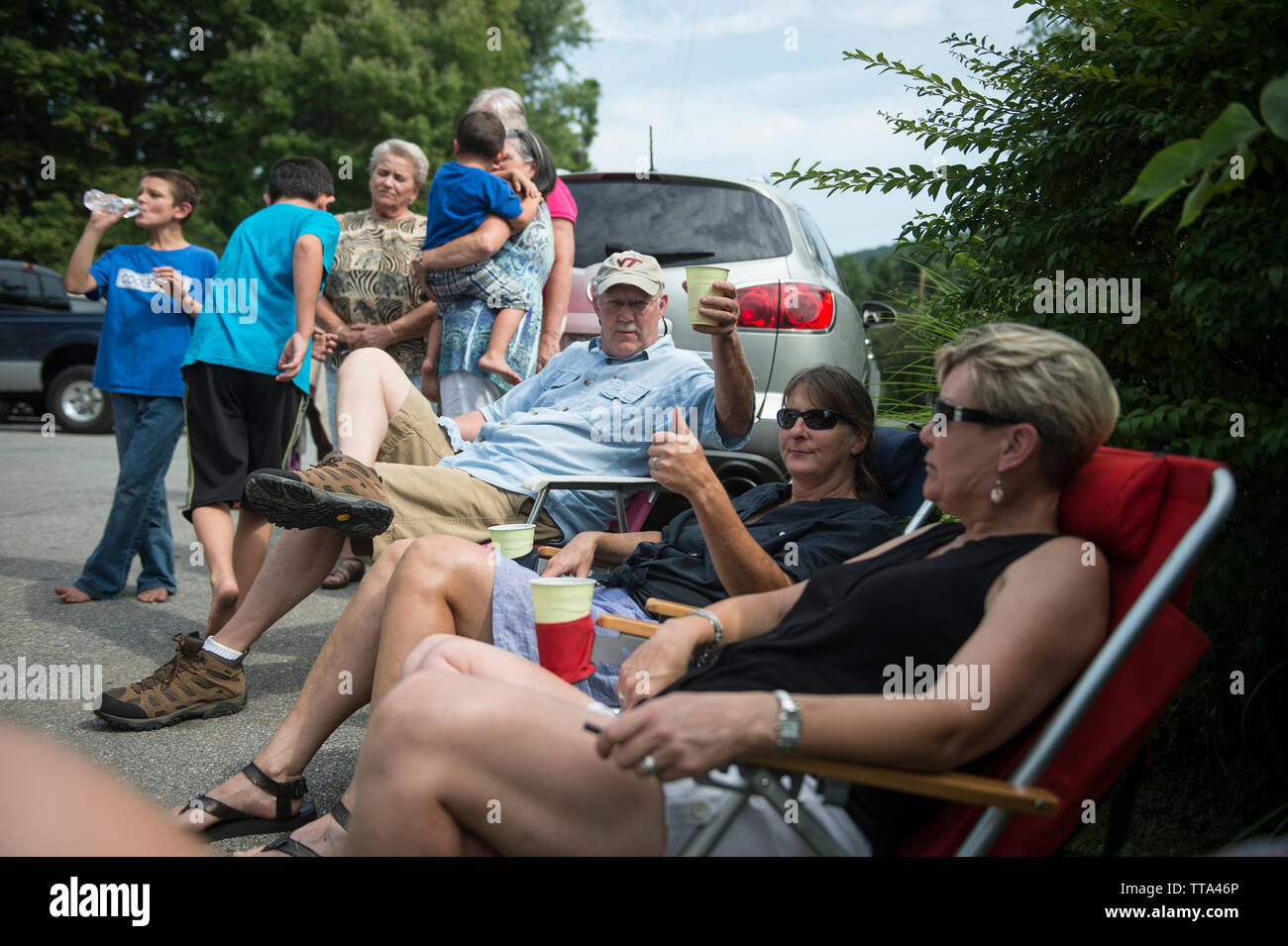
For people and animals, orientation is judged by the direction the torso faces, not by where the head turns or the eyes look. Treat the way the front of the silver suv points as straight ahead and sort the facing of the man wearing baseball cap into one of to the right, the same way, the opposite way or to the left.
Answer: the opposite way

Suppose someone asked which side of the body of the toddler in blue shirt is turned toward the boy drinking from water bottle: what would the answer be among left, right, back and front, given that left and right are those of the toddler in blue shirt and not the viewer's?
left

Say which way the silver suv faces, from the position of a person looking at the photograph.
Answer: facing away from the viewer and to the right of the viewer

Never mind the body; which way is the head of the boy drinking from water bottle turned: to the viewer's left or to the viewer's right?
to the viewer's left

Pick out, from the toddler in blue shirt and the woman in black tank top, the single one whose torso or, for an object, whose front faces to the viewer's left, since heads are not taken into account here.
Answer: the woman in black tank top

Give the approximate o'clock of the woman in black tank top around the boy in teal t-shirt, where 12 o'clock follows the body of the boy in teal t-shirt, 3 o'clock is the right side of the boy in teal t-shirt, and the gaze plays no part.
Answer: The woman in black tank top is roughly at 4 o'clock from the boy in teal t-shirt.

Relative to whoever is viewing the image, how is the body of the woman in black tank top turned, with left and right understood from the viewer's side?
facing to the left of the viewer

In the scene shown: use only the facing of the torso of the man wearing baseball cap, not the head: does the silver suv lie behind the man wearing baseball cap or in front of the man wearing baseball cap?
behind

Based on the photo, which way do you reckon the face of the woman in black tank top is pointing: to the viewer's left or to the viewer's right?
to the viewer's left

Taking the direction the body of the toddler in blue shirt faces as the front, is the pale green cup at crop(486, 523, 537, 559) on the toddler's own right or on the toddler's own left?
on the toddler's own right

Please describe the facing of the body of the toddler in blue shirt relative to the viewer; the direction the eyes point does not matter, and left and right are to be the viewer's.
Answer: facing away from the viewer and to the right of the viewer

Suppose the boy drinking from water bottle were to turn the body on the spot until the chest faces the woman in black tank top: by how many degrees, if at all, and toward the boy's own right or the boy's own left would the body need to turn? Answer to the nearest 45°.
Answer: approximately 45° to the boy's own left

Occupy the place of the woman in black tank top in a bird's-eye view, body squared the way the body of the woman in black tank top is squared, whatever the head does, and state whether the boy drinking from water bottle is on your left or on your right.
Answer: on your right

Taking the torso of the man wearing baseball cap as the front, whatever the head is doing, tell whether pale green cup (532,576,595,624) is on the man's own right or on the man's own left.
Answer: on the man's own left
